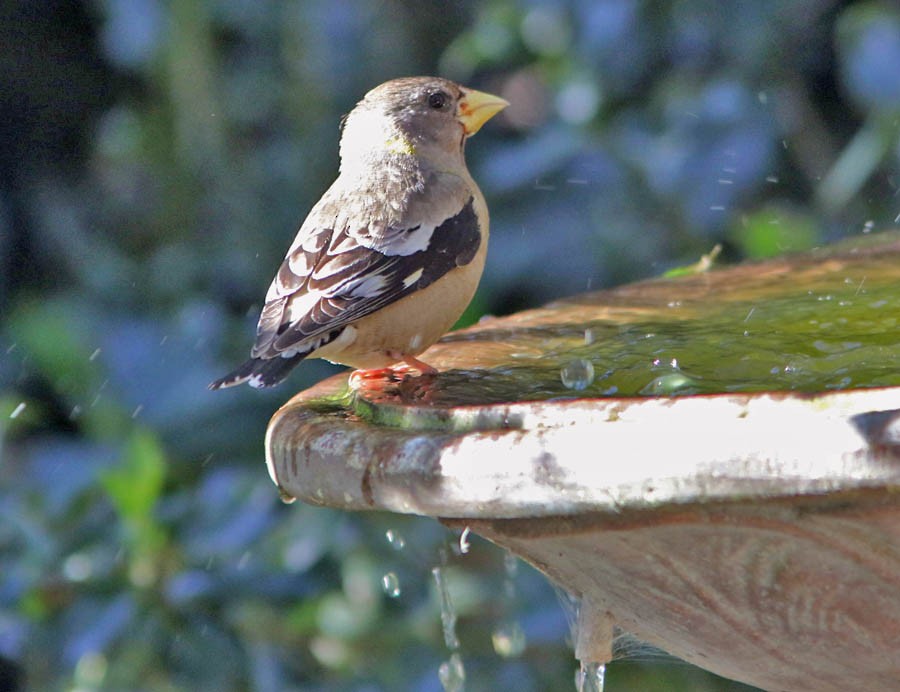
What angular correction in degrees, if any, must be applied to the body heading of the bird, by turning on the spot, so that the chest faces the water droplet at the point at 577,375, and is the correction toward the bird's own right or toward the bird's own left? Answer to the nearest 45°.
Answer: approximately 45° to the bird's own right

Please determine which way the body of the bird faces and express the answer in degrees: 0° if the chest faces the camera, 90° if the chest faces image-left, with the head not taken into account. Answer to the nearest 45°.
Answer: approximately 270°
